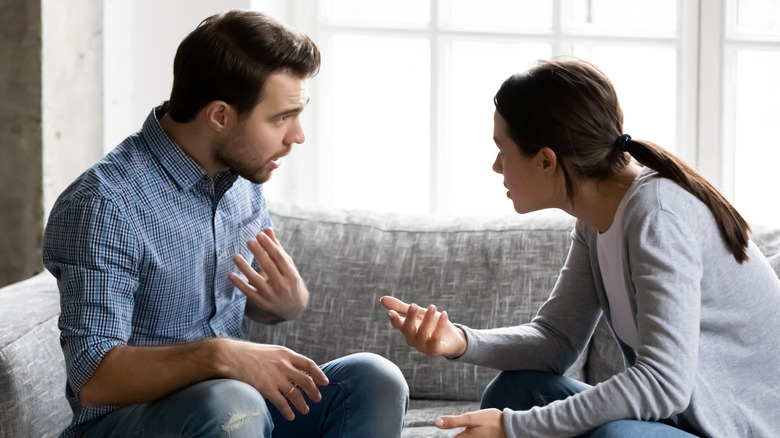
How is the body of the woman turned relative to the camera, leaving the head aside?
to the viewer's left

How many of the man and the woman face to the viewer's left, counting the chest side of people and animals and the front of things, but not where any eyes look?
1

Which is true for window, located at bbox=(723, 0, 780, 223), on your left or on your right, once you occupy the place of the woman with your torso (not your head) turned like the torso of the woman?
on your right

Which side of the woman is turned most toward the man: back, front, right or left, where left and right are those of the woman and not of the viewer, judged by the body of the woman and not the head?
front

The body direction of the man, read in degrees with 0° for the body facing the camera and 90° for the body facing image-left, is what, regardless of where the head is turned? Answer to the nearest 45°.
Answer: approximately 315°

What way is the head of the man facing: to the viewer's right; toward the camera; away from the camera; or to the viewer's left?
to the viewer's right

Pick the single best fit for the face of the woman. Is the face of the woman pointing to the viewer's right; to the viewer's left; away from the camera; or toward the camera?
to the viewer's left

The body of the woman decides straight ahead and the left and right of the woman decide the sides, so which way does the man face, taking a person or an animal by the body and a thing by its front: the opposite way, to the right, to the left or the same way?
the opposite way

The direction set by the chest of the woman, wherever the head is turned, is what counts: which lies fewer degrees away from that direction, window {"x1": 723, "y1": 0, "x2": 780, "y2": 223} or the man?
the man
